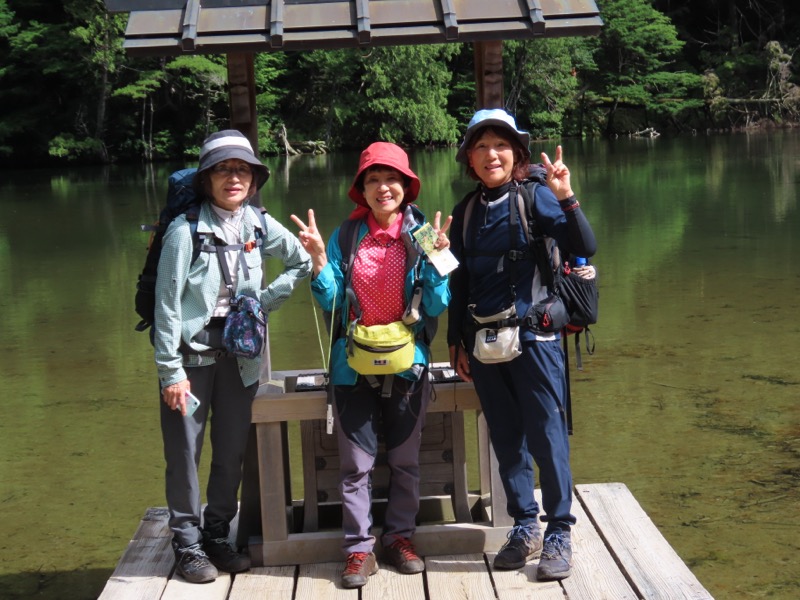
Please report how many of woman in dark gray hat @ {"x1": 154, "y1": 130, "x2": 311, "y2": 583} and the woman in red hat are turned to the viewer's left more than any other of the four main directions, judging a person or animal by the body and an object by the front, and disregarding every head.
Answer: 0

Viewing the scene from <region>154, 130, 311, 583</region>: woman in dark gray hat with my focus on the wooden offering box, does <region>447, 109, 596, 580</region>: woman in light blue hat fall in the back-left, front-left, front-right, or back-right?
front-right

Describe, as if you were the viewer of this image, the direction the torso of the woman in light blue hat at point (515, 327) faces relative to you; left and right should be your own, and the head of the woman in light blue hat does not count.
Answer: facing the viewer and to the left of the viewer

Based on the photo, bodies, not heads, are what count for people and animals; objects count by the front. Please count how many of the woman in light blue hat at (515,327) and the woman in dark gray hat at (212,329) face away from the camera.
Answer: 0

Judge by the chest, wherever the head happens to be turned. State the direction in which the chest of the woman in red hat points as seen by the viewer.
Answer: toward the camera

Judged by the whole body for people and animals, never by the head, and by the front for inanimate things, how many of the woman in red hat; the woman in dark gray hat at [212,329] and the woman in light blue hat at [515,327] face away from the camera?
0

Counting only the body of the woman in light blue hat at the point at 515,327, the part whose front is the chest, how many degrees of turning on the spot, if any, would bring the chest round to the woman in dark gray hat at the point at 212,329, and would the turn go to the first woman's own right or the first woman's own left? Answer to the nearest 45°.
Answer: approximately 45° to the first woman's own right
